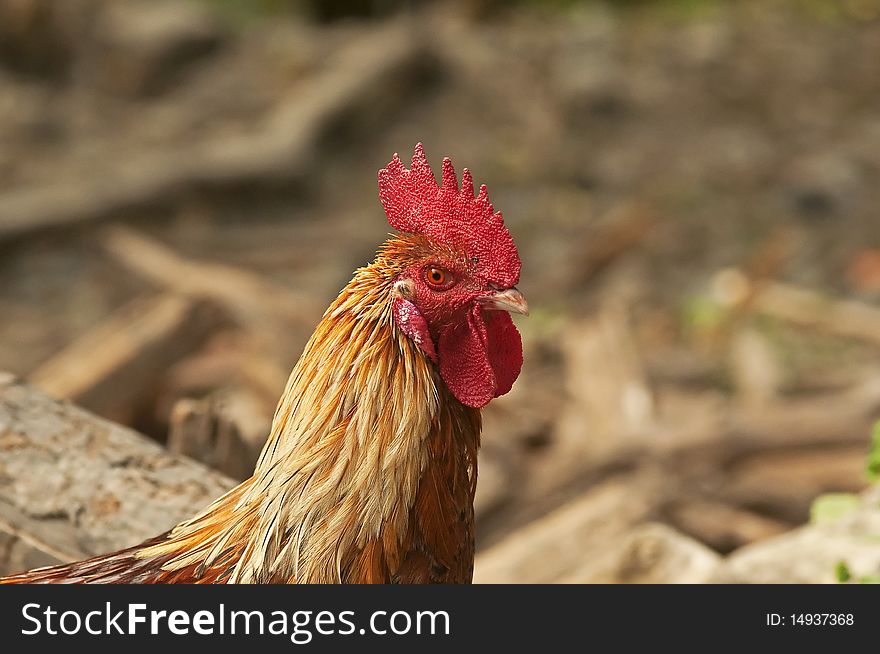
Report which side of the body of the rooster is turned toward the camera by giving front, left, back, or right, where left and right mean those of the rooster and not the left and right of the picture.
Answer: right

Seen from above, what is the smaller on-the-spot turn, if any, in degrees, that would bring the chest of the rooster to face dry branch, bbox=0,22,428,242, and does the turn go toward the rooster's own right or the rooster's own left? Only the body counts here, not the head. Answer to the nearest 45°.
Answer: approximately 90° to the rooster's own left

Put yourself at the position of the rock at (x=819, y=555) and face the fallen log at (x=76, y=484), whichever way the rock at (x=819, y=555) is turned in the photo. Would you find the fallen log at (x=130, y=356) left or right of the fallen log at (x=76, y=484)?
right

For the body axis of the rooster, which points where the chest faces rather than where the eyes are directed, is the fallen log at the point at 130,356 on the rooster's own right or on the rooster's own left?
on the rooster's own left

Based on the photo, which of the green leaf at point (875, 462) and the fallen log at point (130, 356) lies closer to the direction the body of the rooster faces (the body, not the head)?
the green leaf

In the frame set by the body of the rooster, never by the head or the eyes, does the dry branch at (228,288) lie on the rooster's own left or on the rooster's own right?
on the rooster's own left

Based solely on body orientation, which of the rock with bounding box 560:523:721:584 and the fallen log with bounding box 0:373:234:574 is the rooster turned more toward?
the rock
